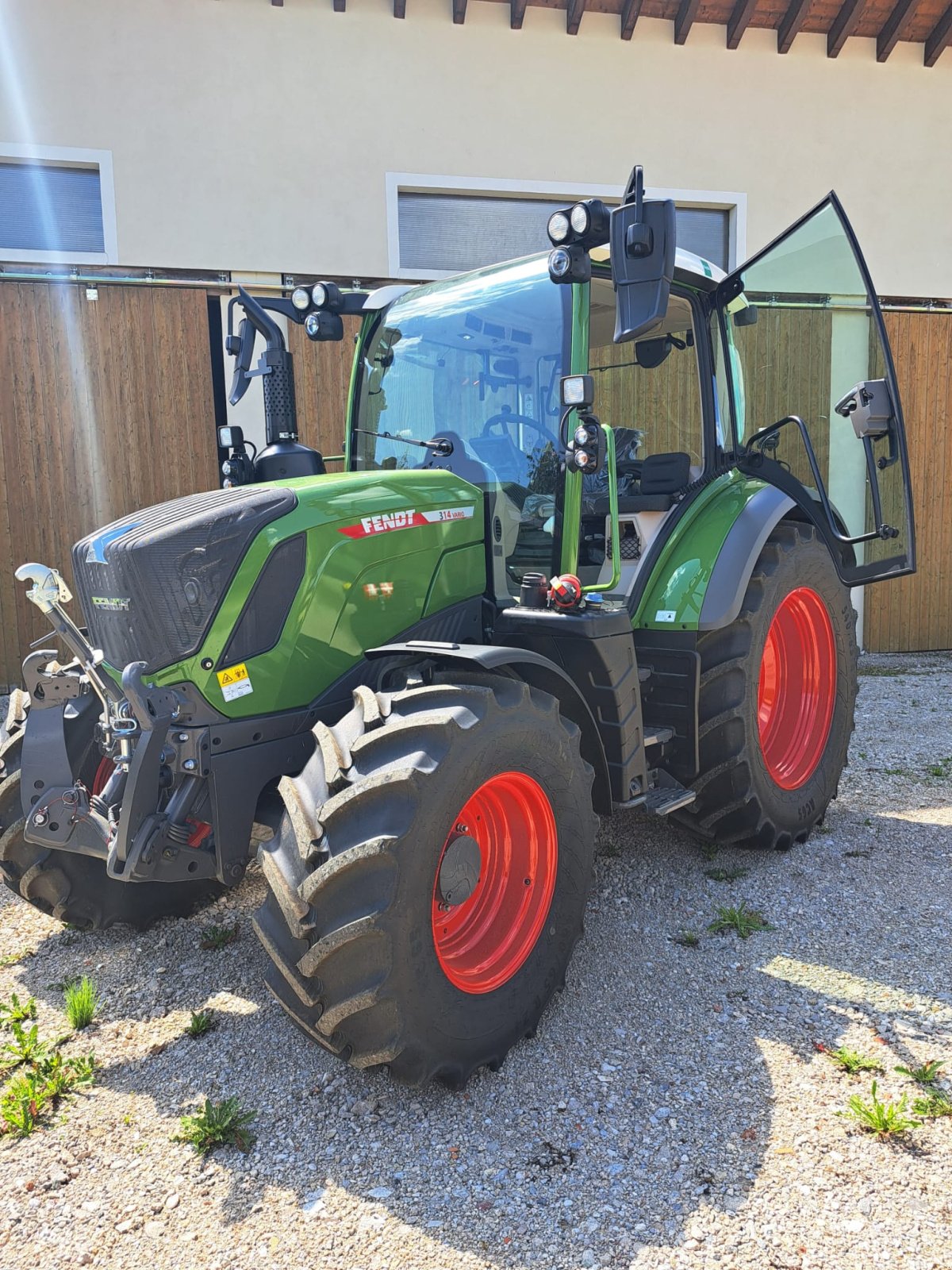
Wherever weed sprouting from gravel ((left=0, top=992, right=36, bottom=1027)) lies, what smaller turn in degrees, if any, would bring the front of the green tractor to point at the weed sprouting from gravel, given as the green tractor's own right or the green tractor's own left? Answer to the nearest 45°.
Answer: approximately 45° to the green tractor's own right

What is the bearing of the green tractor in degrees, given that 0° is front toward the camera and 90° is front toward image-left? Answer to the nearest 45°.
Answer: approximately 45°

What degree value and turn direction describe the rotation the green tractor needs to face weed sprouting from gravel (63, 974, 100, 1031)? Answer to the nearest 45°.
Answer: approximately 45° to its right
